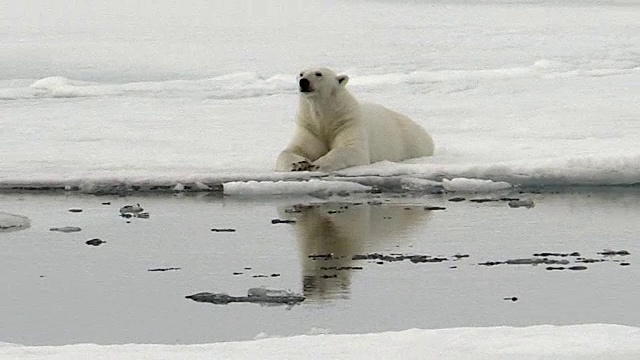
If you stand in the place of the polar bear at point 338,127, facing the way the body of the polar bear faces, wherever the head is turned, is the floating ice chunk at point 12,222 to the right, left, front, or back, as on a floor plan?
front

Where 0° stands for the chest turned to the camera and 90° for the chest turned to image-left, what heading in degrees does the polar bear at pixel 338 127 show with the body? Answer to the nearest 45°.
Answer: approximately 45°

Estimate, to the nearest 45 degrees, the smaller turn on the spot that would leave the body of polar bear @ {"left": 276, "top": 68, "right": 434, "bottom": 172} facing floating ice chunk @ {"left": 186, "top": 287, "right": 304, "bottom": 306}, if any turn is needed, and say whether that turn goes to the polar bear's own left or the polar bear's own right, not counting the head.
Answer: approximately 45° to the polar bear's own left

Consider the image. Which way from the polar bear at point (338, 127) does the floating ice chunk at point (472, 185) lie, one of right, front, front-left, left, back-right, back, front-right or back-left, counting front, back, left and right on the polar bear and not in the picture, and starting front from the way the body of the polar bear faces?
left

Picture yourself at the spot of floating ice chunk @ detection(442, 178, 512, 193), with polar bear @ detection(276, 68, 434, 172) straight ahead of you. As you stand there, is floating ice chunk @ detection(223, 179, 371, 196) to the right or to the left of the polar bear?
left

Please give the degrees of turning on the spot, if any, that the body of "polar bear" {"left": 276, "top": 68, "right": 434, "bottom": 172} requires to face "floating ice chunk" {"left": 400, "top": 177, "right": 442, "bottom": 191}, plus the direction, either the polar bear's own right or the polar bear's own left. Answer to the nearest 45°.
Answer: approximately 90° to the polar bear's own left

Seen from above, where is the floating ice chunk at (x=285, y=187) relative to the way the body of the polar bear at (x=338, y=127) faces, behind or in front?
in front
